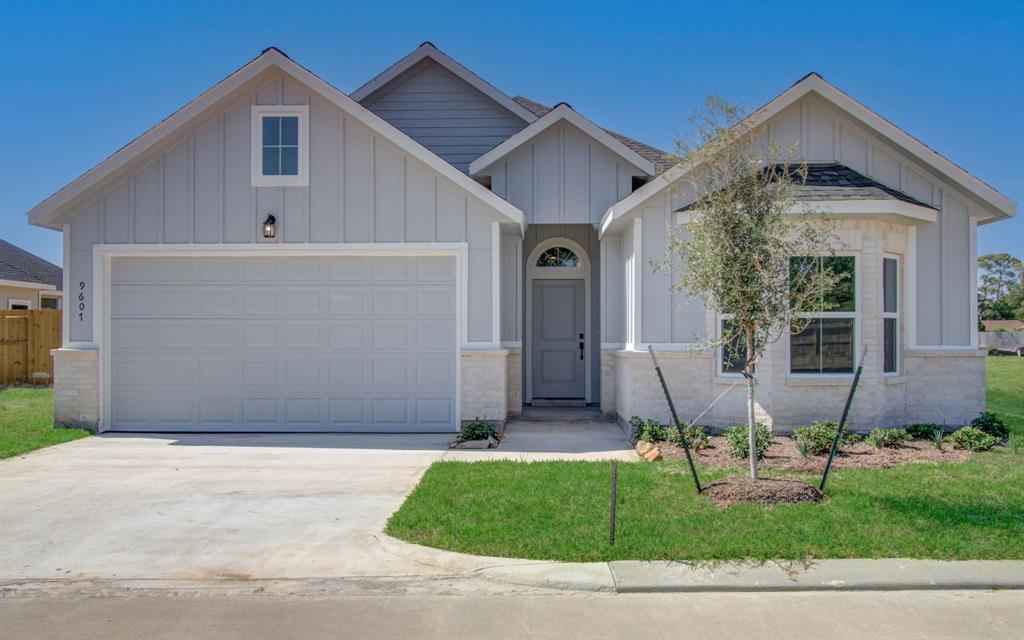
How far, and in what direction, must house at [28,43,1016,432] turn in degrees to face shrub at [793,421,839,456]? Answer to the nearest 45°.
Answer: approximately 90° to its left

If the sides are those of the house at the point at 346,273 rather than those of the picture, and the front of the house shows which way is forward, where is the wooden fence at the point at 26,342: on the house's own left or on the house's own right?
on the house's own right

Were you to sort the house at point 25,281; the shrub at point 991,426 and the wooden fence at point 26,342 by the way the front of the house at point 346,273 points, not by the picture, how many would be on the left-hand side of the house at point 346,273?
1

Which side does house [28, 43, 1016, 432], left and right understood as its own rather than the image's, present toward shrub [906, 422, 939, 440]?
left

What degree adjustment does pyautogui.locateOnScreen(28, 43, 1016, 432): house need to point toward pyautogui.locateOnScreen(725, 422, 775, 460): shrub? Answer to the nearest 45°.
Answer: approximately 90° to its left

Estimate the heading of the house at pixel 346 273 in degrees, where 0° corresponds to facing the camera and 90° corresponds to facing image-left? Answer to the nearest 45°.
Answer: approximately 0°

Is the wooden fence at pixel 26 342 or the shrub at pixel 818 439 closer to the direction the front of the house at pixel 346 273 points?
the shrub
